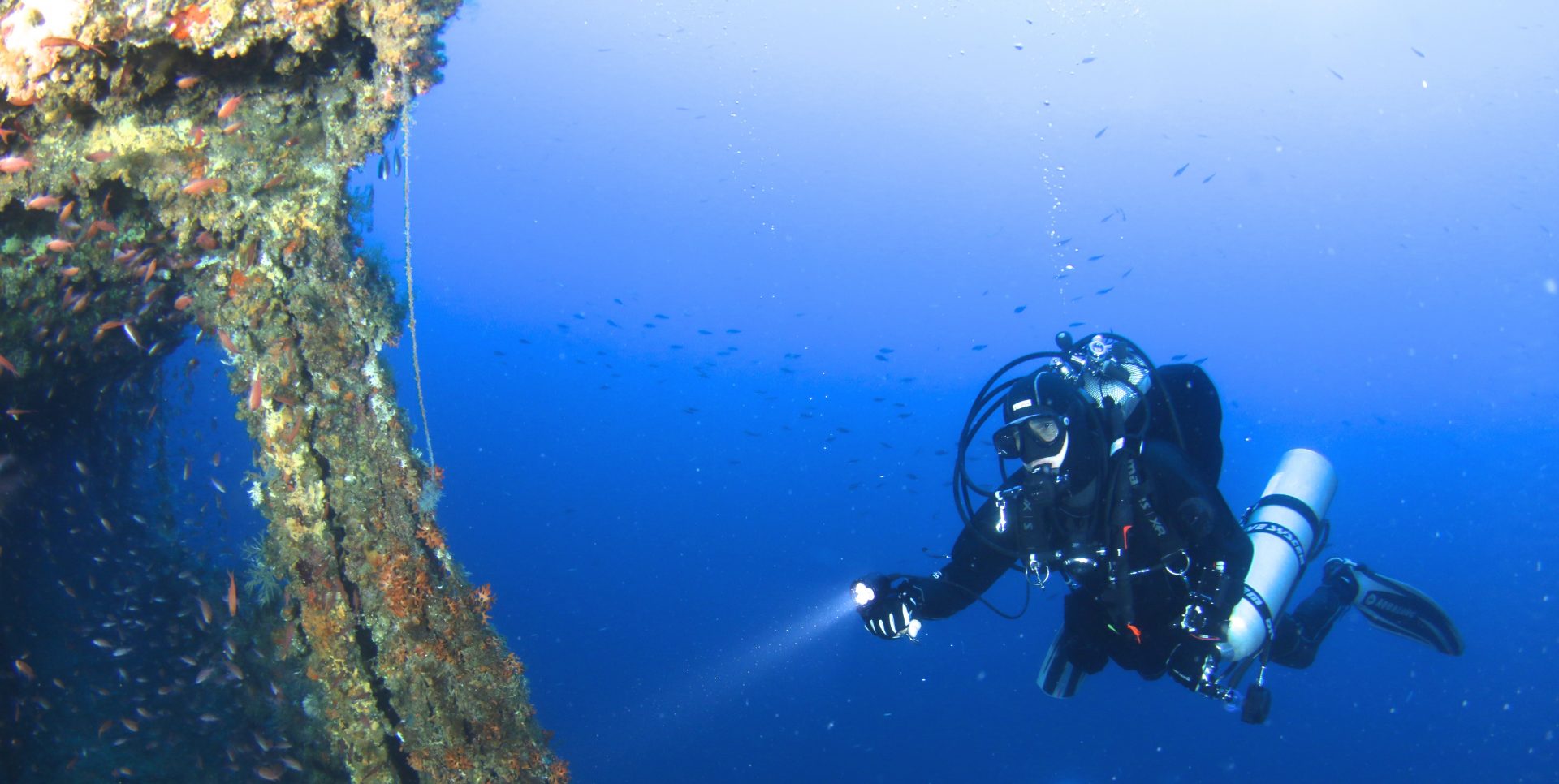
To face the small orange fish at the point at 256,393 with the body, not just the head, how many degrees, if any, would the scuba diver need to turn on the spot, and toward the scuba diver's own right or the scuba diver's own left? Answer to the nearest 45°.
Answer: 0° — they already face it

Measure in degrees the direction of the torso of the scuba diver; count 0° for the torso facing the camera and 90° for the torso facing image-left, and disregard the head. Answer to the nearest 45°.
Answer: approximately 45°

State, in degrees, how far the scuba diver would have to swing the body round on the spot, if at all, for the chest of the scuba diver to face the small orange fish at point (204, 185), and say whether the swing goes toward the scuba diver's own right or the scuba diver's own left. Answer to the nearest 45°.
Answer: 0° — they already face it
